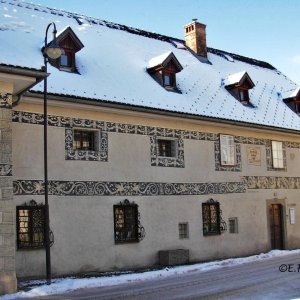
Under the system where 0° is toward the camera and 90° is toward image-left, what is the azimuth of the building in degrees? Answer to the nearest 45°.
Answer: approximately 315°
